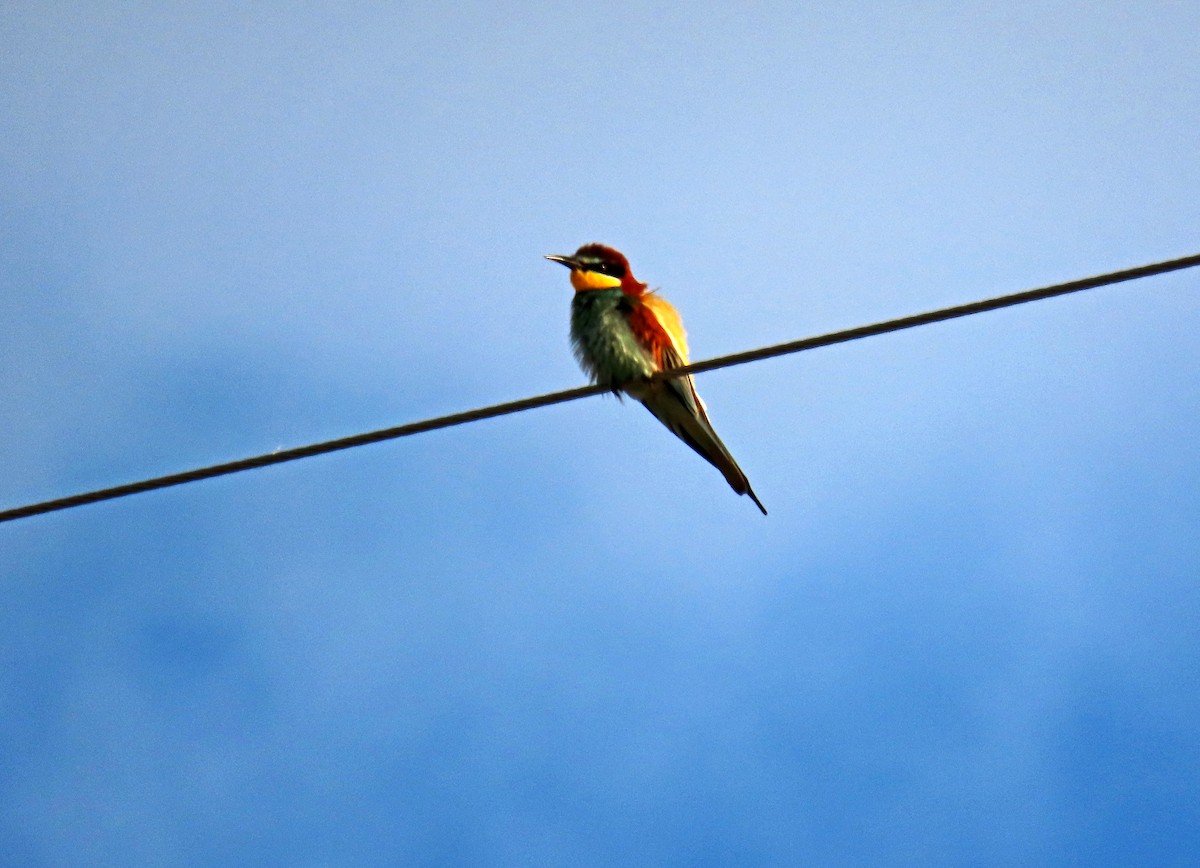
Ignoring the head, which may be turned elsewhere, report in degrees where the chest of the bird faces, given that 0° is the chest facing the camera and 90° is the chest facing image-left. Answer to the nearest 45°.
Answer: approximately 45°
